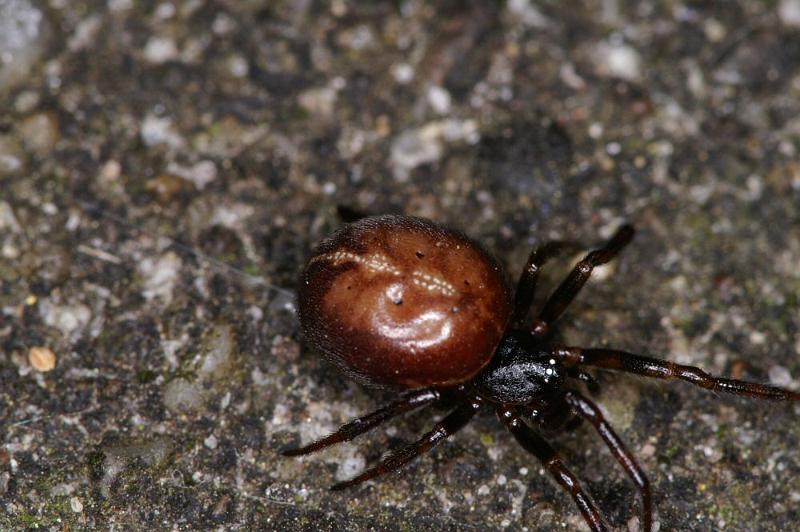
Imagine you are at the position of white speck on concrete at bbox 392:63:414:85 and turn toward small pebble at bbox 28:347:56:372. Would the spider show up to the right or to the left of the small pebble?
left

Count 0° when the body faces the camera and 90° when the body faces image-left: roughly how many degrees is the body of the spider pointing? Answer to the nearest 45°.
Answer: approximately 315°

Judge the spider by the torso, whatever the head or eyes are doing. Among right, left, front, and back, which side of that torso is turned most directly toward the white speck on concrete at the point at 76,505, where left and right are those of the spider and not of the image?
right

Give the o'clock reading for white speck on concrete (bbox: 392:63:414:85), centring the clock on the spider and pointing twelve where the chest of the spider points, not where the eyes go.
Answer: The white speck on concrete is roughly at 7 o'clock from the spider.

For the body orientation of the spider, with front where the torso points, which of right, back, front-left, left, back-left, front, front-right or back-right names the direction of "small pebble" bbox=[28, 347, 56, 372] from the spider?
back-right
